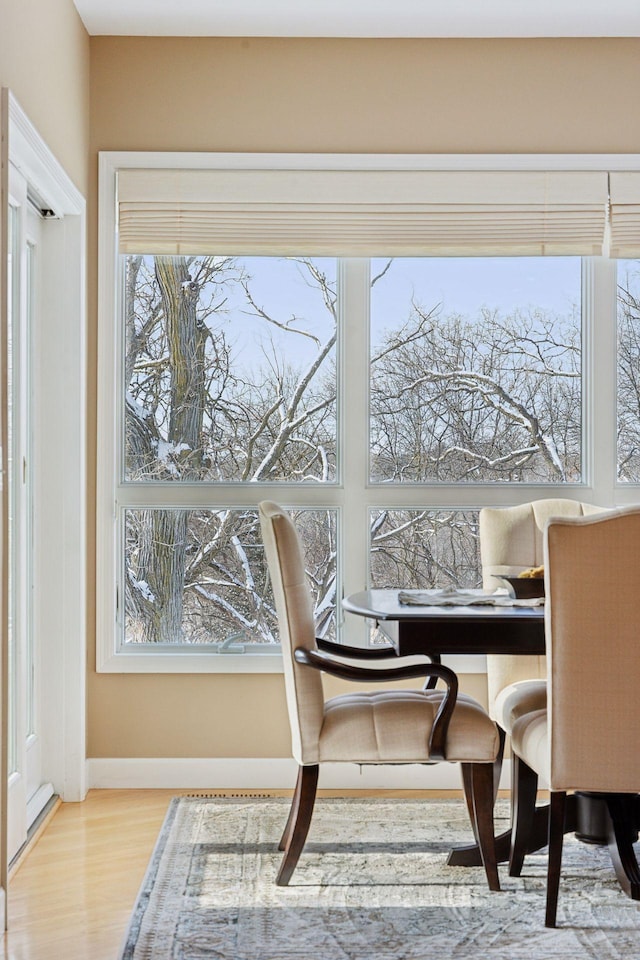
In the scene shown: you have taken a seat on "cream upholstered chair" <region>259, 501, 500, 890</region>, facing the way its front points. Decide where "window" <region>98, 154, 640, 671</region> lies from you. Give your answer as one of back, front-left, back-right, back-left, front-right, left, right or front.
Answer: left

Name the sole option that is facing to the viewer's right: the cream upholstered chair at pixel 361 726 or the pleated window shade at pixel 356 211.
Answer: the cream upholstered chair

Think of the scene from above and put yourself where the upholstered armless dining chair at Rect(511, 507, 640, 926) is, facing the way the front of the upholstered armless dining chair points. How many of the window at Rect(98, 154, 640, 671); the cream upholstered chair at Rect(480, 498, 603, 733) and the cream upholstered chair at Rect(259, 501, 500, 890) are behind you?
0

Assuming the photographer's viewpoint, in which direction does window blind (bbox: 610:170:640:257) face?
facing the viewer

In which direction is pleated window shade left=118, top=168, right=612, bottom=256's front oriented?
toward the camera

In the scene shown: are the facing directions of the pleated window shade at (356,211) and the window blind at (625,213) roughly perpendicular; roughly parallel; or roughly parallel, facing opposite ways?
roughly parallel

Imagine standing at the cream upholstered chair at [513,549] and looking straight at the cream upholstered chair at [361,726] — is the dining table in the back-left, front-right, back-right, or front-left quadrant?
front-left

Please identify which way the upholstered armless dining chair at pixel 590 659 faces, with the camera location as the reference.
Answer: facing away from the viewer and to the left of the viewer

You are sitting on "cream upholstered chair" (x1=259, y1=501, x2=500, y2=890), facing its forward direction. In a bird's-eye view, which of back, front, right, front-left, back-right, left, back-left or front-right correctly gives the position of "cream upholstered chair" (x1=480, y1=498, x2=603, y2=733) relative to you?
front-left

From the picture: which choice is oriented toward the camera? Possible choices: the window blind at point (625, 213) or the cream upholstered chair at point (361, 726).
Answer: the window blind

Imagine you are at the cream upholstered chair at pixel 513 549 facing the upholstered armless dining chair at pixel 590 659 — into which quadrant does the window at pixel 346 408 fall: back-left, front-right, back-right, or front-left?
back-right

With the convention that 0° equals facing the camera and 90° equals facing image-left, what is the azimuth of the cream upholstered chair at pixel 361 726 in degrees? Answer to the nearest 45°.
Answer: approximately 270°

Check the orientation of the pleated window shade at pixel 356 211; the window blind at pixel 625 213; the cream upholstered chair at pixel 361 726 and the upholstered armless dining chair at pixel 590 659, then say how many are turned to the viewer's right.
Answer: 1

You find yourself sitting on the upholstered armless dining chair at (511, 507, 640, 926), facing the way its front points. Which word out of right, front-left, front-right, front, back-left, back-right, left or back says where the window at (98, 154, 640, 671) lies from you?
front
